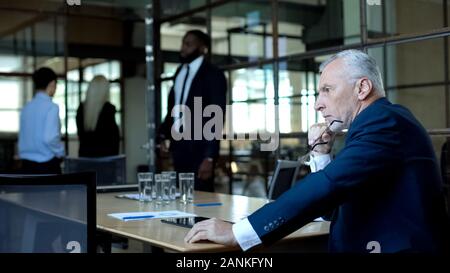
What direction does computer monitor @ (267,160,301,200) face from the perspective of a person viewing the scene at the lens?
facing the viewer and to the right of the viewer

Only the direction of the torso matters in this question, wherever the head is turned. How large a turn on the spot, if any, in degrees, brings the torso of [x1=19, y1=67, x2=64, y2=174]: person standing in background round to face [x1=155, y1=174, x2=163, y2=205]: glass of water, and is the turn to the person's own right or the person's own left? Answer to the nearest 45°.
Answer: approximately 135° to the person's own right

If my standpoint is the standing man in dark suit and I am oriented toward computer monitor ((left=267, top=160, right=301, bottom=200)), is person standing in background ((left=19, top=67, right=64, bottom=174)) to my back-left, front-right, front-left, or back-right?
back-right

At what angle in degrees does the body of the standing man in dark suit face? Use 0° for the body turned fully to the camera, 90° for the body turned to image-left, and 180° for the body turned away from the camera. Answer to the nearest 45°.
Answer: approximately 45°

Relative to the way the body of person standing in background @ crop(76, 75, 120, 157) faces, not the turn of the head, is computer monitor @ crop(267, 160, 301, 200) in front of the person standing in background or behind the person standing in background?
behind

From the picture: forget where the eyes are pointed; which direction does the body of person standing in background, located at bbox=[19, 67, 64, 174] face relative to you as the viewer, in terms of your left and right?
facing away from the viewer and to the right of the viewer

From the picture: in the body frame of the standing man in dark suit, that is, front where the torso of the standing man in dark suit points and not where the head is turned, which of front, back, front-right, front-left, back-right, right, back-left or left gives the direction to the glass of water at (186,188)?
front-left

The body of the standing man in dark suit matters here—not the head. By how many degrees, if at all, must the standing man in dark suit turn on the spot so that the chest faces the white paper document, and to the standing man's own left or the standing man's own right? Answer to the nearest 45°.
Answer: approximately 45° to the standing man's own left

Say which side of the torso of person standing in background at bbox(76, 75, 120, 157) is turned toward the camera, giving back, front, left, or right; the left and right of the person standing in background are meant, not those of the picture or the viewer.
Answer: back

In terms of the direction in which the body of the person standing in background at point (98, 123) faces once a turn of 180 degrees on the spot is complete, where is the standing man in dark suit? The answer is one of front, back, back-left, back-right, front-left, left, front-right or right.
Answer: front-left

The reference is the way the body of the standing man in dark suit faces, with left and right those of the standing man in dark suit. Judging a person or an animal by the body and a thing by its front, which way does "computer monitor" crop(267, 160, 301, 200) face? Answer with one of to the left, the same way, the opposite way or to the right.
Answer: to the left

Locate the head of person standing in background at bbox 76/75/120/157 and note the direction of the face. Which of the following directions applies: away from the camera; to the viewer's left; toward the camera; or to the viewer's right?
away from the camera
